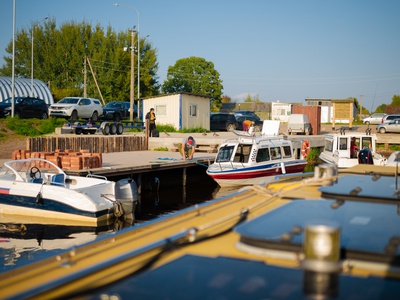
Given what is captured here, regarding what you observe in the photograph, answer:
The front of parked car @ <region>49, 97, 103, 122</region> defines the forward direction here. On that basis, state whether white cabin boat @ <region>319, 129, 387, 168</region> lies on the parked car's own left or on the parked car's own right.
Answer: on the parked car's own left

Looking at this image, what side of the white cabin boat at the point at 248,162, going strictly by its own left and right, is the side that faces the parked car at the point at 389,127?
back

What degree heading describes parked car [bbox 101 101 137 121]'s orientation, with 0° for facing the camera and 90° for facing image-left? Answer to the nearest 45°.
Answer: approximately 45°

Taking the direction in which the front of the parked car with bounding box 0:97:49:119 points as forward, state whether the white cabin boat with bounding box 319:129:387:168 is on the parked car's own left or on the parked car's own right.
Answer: on the parked car's own left

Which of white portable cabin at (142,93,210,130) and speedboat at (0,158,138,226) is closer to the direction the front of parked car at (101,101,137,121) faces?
the speedboat

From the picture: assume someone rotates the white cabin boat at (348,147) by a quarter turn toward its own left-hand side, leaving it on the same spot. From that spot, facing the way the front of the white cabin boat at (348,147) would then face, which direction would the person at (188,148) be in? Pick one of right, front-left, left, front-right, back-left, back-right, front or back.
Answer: front-right

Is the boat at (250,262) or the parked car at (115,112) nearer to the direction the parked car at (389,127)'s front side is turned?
the parked car

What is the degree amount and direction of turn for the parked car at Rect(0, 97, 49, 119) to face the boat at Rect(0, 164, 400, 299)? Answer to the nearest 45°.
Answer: approximately 45° to its left

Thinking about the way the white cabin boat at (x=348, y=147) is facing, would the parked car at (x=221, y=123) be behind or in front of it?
in front

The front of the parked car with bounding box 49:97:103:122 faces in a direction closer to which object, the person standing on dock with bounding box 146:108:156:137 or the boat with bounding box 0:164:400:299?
the boat

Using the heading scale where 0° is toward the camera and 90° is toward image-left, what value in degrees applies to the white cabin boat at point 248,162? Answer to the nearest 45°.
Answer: approximately 45°

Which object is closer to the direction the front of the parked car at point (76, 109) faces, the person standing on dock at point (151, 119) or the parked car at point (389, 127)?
the person standing on dock
